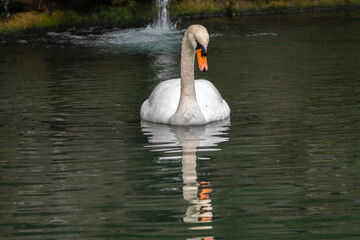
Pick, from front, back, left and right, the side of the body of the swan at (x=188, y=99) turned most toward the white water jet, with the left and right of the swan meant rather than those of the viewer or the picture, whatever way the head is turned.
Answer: back

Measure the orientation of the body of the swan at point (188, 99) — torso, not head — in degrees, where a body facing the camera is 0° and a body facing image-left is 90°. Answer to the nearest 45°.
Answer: approximately 0°
